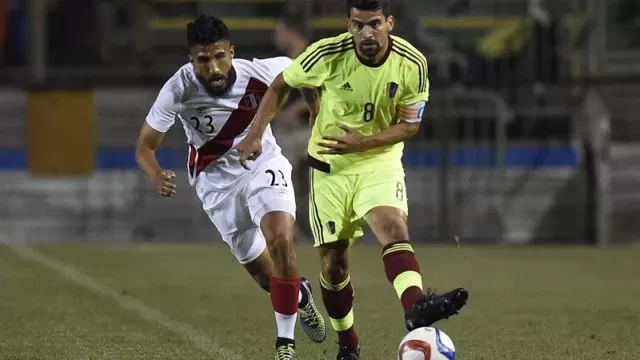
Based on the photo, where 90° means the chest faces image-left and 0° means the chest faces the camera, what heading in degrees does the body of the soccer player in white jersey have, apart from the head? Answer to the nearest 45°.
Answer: approximately 0°

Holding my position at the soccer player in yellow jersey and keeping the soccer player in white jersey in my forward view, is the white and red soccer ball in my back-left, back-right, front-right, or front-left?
back-left

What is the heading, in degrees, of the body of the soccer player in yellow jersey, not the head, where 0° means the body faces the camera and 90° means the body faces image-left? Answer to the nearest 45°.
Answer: approximately 0°

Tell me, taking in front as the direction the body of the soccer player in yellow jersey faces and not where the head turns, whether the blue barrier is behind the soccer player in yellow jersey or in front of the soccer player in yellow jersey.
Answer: behind

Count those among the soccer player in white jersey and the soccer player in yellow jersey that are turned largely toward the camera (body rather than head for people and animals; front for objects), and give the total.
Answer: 2

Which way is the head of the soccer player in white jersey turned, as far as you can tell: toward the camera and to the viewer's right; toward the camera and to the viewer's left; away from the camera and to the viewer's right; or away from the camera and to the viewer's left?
toward the camera and to the viewer's right

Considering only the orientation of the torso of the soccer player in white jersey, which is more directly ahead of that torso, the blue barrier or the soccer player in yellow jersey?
the soccer player in yellow jersey
